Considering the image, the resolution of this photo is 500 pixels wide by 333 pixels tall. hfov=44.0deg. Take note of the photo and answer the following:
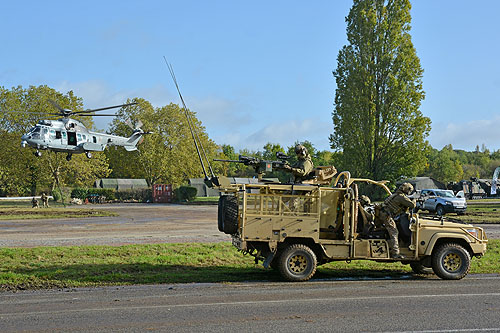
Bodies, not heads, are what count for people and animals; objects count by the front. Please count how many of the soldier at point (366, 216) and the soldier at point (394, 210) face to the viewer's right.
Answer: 2

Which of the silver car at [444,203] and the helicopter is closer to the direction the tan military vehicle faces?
the silver car

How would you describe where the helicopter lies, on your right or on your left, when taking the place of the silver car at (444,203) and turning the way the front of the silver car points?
on your right

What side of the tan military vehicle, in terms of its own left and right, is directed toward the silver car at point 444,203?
left

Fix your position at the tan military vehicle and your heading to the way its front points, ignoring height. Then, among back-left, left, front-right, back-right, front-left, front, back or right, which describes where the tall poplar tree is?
left

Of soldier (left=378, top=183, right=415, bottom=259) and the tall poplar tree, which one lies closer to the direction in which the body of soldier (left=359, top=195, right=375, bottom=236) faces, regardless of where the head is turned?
the soldier

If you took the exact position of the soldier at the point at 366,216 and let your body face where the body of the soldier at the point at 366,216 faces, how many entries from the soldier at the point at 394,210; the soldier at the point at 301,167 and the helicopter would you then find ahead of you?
1

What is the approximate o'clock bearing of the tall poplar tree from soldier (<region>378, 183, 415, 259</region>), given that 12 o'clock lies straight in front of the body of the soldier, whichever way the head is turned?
The tall poplar tree is roughly at 9 o'clock from the soldier.

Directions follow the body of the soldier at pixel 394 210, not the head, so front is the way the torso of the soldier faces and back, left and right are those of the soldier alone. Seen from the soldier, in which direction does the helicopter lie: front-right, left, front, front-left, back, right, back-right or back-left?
back-left

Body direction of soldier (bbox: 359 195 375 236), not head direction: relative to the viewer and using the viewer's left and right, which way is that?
facing to the right of the viewer

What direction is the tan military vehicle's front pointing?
to the viewer's right

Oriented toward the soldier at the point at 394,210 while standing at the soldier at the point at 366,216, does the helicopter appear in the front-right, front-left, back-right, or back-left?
back-left

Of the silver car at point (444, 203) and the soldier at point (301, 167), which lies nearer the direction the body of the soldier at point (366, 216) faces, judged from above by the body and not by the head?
the silver car

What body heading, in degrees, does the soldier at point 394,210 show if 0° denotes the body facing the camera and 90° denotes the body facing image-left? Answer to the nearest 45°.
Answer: approximately 270°
